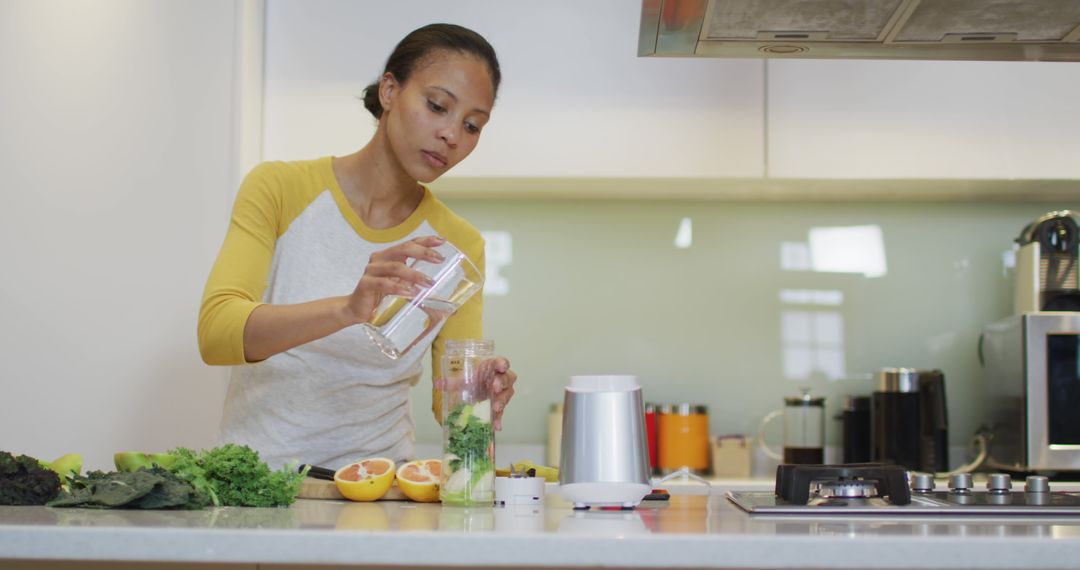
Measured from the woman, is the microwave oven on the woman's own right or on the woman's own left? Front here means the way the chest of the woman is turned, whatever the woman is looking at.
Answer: on the woman's own left

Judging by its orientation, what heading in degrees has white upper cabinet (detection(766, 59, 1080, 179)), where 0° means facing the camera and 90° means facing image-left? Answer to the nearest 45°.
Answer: approximately 0°

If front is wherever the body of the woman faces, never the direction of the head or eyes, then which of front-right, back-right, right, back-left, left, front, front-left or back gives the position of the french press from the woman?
left

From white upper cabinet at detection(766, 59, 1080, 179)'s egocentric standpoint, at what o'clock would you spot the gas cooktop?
The gas cooktop is roughly at 12 o'clock from the white upper cabinet.

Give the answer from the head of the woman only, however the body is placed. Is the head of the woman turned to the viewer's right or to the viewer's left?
to the viewer's right

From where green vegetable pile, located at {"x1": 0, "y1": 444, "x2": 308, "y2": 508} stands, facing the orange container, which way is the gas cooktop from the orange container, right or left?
right

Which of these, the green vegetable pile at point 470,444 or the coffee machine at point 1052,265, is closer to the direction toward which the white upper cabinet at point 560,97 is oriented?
the green vegetable pile
